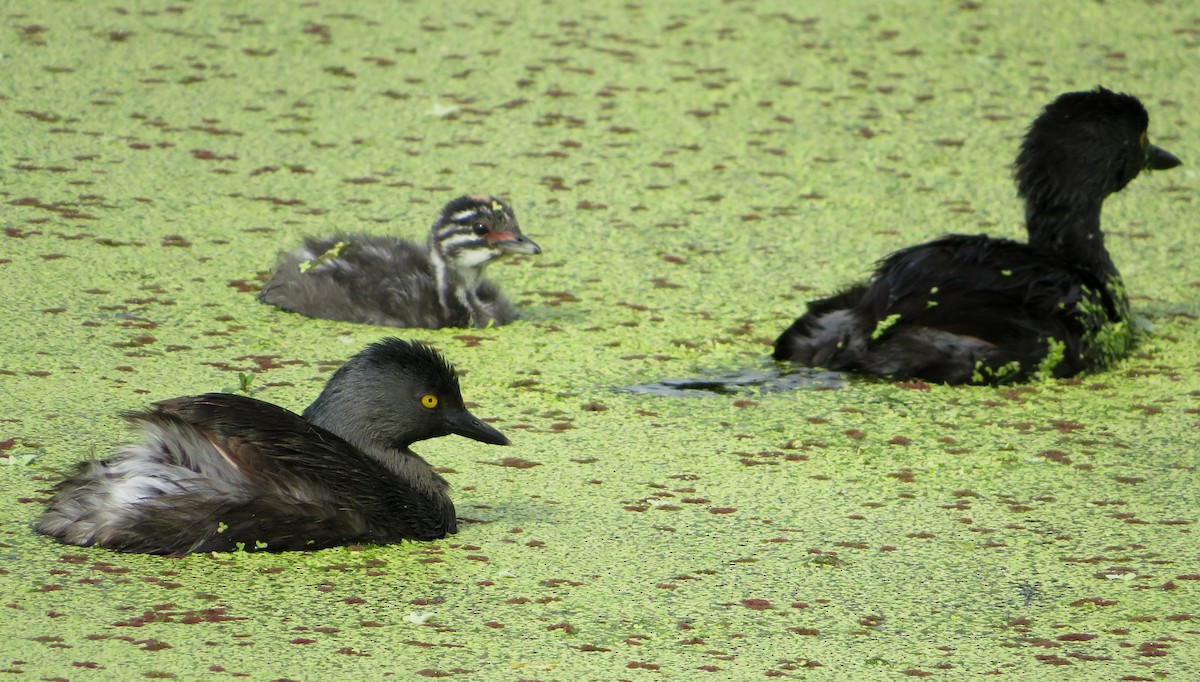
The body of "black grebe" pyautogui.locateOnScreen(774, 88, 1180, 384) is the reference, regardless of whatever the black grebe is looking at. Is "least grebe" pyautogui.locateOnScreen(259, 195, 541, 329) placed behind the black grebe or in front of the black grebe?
behind

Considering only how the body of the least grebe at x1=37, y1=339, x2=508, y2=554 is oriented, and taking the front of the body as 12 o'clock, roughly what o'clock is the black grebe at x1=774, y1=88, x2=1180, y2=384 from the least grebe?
The black grebe is roughly at 11 o'clock from the least grebe.

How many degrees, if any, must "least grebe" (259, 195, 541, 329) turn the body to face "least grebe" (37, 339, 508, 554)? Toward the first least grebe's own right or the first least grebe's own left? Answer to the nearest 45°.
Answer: approximately 90° to the first least grebe's own right

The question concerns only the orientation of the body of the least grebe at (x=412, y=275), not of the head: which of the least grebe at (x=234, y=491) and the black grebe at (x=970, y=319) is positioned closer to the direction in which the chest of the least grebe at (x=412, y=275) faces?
the black grebe

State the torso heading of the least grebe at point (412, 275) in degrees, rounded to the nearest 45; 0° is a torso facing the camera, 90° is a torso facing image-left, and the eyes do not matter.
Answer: approximately 270°

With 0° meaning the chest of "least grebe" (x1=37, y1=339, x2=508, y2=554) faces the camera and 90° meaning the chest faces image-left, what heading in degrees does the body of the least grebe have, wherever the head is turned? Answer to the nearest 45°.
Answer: approximately 270°

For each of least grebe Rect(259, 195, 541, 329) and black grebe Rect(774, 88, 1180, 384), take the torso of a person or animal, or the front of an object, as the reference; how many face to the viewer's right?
2

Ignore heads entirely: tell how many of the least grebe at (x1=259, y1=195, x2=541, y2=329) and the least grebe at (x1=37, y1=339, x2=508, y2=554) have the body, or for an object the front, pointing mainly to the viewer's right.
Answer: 2

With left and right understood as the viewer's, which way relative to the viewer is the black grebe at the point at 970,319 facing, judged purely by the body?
facing to the right of the viewer

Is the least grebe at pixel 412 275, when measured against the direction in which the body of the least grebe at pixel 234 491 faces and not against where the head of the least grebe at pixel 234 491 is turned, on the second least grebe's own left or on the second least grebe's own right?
on the second least grebe's own left
